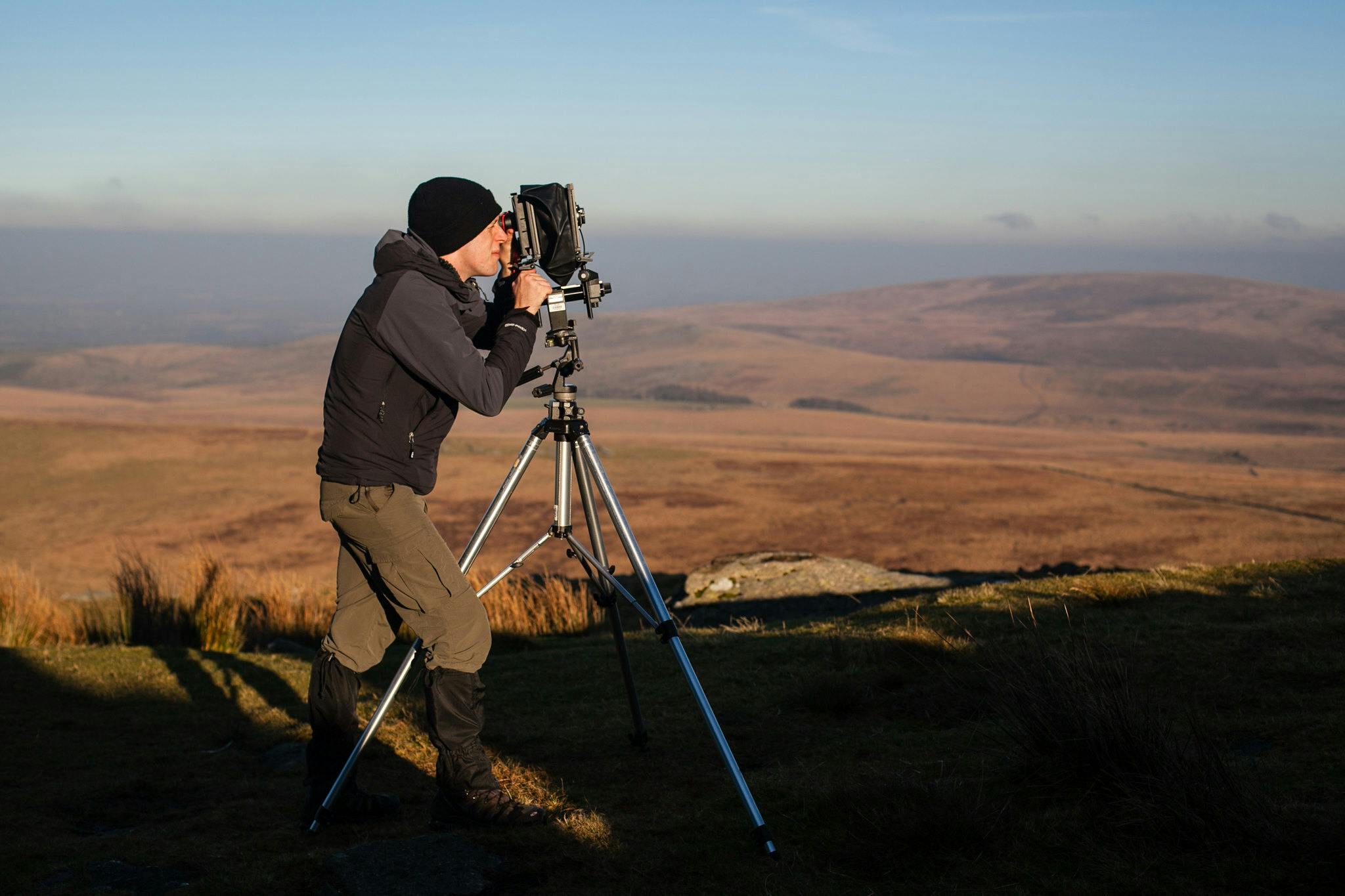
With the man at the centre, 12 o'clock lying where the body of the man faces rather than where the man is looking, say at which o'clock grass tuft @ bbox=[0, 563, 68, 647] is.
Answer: The grass tuft is roughly at 8 o'clock from the man.

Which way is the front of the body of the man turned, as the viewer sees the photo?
to the viewer's right

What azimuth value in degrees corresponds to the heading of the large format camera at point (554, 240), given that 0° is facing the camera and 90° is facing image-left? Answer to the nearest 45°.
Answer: approximately 270°

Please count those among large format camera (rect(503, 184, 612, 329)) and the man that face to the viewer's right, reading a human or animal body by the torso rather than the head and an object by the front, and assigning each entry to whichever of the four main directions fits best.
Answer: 2

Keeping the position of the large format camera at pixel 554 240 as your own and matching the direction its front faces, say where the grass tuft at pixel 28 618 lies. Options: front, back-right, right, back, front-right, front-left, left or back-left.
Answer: back-left

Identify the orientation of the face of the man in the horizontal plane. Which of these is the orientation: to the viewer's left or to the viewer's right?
to the viewer's right

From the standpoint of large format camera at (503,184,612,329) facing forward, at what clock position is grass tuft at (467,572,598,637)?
The grass tuft is roughly at 9 o'clock from the large format camera.

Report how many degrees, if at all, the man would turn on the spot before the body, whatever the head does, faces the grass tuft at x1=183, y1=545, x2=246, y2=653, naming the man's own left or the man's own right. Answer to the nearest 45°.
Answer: approximately 90° to the man's own left
